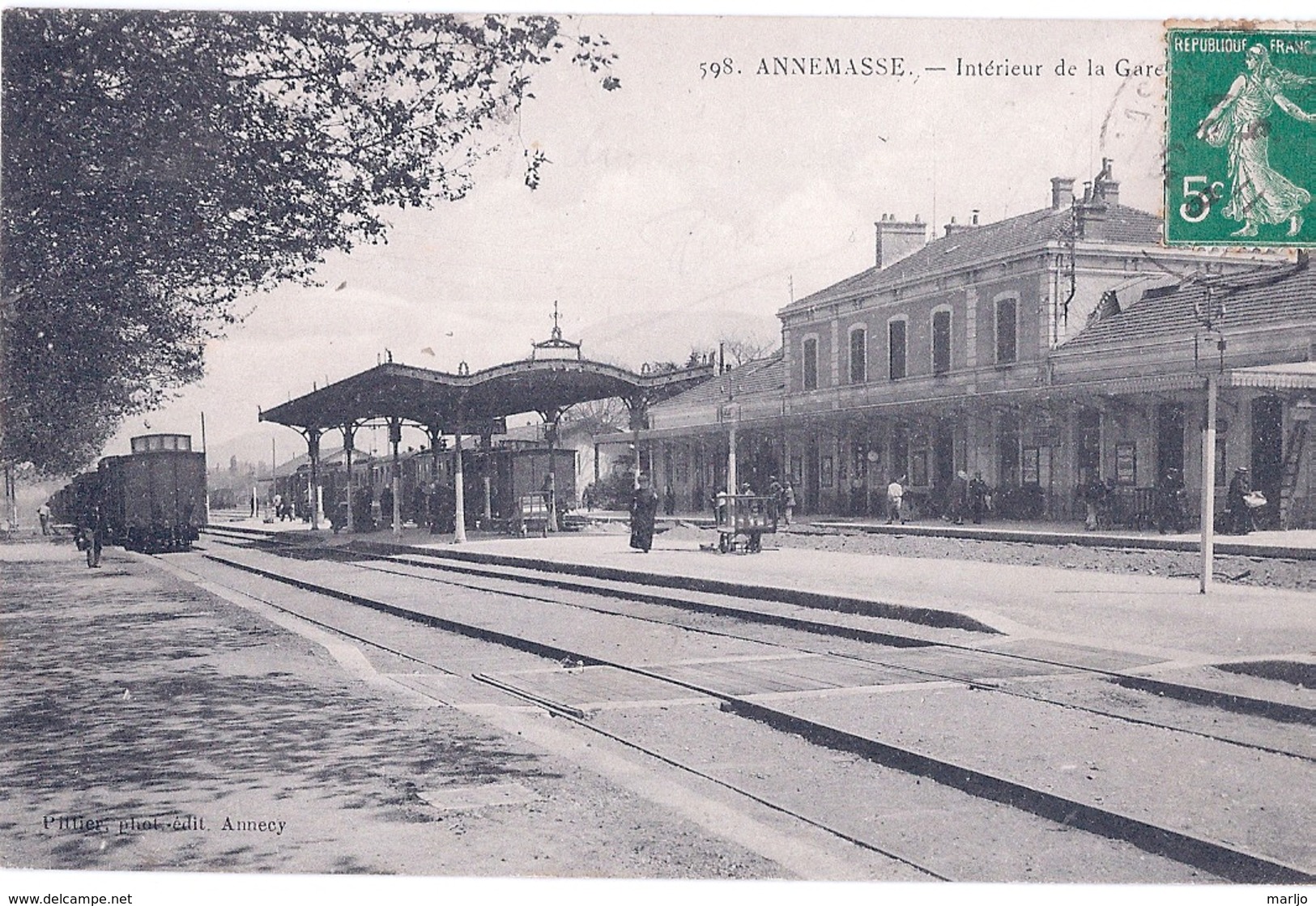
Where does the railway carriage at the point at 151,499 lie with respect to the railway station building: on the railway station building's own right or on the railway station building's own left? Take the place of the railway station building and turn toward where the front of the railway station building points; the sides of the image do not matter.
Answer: on the railway station building's own right

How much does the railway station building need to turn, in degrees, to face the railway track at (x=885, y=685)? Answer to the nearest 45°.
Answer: approximately 45° to its left

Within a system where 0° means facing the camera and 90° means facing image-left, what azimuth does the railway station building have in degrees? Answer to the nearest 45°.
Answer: approximately 45°

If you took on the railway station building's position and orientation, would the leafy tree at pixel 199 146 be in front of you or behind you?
in front

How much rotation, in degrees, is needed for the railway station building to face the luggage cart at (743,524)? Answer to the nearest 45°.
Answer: approximately 45° to its right

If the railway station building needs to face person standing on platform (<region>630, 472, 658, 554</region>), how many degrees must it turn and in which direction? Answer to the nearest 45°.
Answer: approximately 45° to its right
